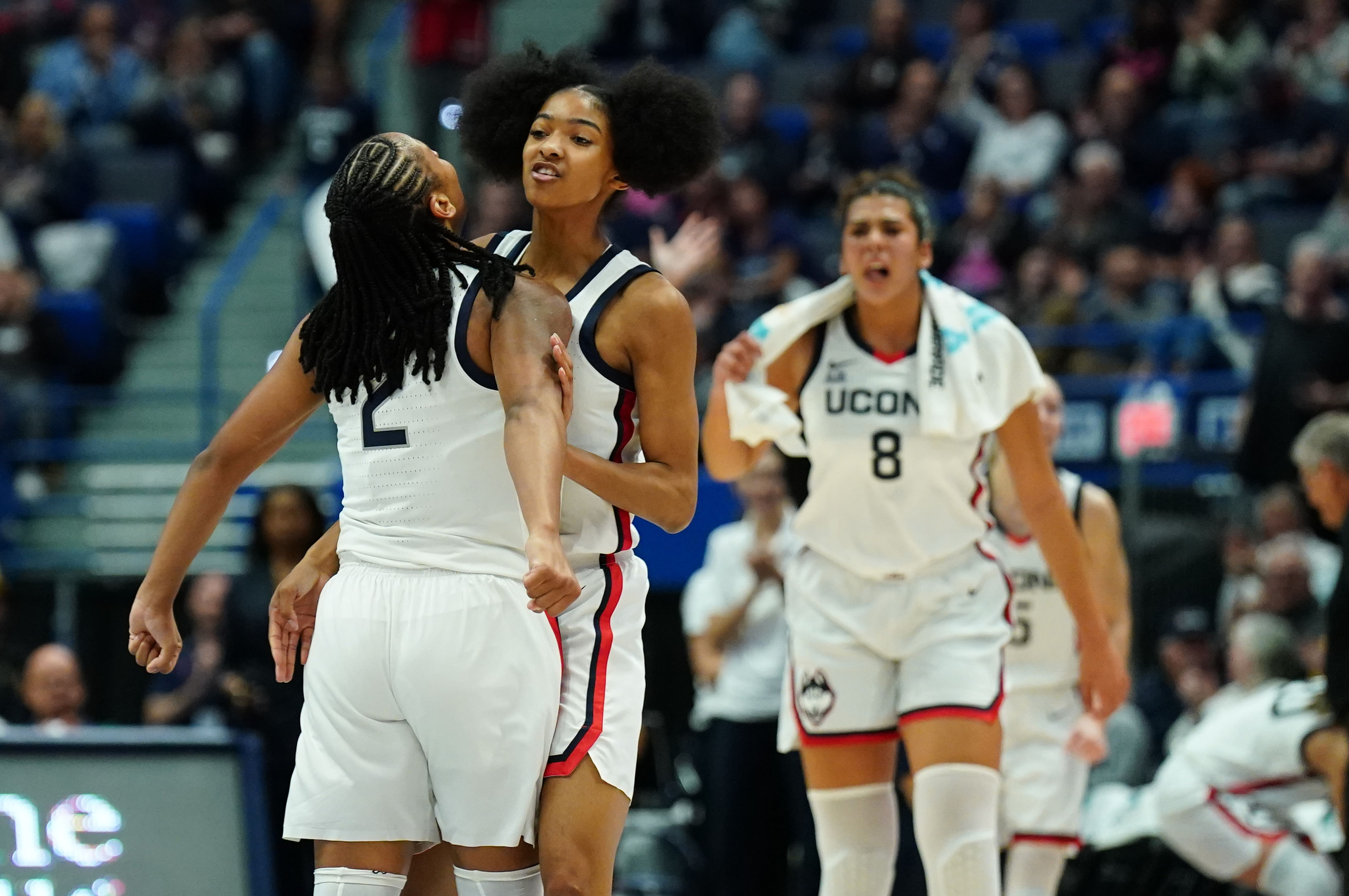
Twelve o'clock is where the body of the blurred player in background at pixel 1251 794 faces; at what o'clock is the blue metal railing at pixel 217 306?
The blue metal railing is roughly at 7 o'clock from the blurred player in background.

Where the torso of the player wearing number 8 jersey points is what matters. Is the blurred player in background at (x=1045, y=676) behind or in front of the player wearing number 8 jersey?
behind

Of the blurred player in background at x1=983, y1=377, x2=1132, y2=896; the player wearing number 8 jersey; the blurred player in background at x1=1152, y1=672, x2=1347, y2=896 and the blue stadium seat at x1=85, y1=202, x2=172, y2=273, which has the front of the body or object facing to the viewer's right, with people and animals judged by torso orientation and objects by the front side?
the blurred player in background at x1=1152, y1=672, x2=1347, y2=896

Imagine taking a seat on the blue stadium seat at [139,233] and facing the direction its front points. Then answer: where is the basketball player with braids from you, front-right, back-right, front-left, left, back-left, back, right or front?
front

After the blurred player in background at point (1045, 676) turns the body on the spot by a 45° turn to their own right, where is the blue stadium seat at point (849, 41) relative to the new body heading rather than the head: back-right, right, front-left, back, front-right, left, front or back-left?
right

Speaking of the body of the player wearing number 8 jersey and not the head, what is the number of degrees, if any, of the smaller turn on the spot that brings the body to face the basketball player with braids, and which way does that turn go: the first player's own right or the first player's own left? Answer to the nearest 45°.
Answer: approximately 45° to the first player's own right

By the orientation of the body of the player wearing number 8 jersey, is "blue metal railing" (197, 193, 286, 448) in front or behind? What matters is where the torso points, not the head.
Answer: behind

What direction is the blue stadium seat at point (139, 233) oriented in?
toward the camera

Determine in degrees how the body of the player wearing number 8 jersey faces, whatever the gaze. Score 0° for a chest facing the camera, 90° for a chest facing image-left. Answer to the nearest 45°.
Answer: approximately 0°

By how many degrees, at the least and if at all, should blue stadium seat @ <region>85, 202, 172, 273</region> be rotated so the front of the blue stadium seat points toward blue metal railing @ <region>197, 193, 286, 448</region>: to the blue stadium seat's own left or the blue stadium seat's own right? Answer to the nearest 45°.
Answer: approximately 45° to the blue stadium seat's own left

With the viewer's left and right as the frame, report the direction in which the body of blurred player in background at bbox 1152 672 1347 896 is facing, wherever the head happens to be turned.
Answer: facing to the right of the viewer

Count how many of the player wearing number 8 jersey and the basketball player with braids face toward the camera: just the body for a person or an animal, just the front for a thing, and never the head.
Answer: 1

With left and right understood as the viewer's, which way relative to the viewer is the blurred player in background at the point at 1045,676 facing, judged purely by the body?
facing the viewer and to the left of the viewer

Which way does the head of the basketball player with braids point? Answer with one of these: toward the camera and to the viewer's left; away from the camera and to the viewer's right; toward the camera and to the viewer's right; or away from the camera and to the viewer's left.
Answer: away from the camera and to the viewer's right
